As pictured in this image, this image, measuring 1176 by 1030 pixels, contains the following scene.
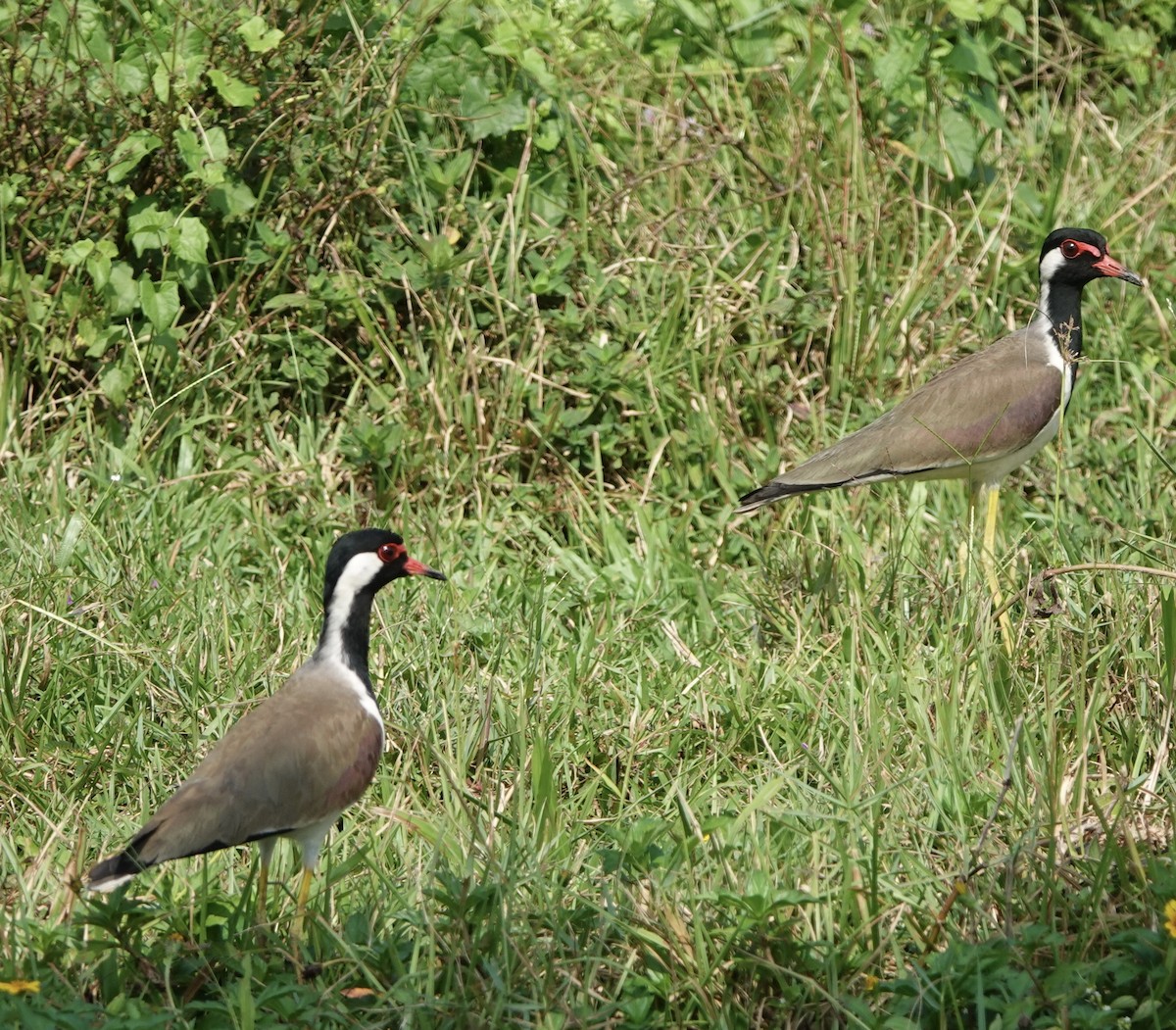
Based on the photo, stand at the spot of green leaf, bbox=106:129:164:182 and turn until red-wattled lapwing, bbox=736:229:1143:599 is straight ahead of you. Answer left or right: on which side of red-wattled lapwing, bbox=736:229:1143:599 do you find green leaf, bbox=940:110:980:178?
left

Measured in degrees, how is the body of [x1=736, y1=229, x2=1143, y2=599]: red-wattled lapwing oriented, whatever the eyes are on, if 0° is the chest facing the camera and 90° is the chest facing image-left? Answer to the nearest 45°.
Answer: approximately 270°

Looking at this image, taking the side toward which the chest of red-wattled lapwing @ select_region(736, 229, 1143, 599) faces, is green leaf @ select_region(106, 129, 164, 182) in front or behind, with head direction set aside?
behind

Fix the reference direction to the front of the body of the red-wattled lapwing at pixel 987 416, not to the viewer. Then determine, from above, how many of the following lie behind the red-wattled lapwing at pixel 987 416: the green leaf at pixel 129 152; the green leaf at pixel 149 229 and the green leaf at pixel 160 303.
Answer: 3

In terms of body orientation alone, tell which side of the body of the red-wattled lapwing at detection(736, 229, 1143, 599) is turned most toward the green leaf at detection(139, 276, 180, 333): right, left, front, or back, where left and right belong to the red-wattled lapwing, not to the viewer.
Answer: back

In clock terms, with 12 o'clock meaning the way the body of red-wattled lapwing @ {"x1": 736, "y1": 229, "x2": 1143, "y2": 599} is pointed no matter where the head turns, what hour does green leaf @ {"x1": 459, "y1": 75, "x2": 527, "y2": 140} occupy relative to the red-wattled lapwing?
The green leaf is roughly at 7 o'clock from the red-wattled lapwing.

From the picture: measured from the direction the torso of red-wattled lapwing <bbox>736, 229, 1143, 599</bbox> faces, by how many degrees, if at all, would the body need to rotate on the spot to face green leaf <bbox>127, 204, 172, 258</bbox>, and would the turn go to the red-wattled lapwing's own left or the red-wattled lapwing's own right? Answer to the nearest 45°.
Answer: approximately 180°

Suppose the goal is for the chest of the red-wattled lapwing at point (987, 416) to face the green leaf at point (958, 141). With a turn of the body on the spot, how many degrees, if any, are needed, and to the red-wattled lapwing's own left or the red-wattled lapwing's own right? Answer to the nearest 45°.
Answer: approximately 90° to the red-wattled lapwing's own left
